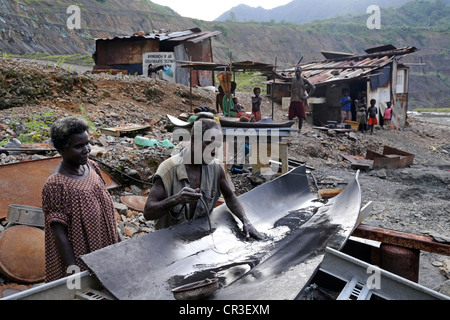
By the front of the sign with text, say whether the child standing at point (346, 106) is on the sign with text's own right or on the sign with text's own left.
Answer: on the sign with text's own left

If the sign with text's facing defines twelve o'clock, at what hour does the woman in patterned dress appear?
The woman in patterned dress is roughly at 12 o'clock from the sign with text.

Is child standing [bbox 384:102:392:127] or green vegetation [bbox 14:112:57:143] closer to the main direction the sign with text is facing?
the green vegetation

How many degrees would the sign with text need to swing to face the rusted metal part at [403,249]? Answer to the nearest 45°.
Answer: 0° — it already faces it

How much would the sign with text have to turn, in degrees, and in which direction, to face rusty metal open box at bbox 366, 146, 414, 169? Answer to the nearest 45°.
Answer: approximately 45° to its left

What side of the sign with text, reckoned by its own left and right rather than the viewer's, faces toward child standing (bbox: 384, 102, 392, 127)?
left

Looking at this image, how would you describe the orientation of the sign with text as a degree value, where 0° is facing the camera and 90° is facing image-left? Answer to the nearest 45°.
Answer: approximately 0°

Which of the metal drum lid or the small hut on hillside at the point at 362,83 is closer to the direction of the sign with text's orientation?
the metal drum lid

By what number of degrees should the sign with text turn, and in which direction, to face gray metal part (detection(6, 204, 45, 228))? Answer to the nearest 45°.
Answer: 0° — it already faces it
